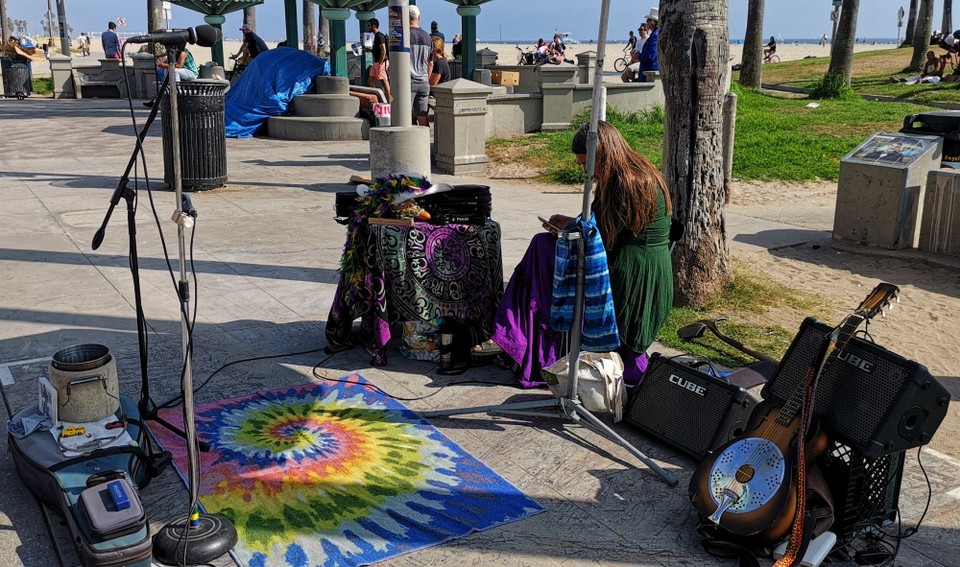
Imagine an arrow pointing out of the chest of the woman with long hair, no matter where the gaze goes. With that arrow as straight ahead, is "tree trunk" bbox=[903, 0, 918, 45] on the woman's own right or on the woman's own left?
on the woman's own right

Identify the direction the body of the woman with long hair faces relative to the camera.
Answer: to the viewer's left

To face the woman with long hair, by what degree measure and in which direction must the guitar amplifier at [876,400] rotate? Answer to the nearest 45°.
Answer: approximately 90° to its right

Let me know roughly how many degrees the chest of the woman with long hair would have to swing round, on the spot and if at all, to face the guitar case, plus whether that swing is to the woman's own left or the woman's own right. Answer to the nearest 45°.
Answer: approximately 45° to the woman's own left

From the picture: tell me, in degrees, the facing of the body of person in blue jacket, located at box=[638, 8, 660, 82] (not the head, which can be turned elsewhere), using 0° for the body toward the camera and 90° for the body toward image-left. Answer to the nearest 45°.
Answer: approximately 90°

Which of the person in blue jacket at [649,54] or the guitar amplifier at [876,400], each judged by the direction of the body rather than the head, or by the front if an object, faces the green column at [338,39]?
the person in blue jacket

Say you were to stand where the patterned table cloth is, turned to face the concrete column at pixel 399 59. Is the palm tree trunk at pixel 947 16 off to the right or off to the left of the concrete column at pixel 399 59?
right

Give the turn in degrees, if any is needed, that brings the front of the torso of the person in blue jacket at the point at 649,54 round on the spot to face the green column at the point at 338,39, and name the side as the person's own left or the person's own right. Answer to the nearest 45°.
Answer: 0° — they already face it

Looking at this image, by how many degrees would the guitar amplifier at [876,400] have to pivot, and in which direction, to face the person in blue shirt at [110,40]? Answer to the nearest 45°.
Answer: approximately 90° to its right
